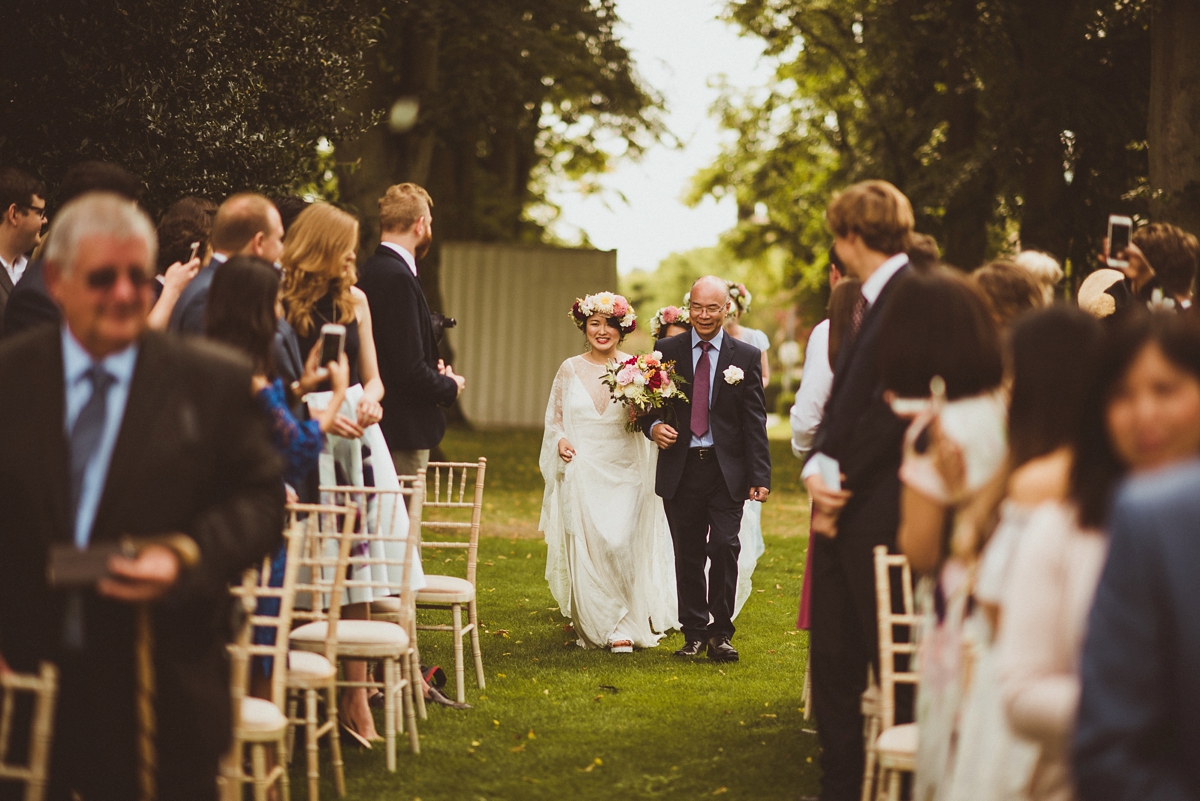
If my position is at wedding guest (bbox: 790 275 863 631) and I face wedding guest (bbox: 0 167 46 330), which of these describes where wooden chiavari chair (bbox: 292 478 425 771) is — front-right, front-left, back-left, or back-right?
front-left

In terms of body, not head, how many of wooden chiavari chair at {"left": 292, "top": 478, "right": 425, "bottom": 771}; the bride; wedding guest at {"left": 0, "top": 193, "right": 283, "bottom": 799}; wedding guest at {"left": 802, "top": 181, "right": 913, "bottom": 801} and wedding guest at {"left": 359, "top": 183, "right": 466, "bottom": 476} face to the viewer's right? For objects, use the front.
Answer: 1

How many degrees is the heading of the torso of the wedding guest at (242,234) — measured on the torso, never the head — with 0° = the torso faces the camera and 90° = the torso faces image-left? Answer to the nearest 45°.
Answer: approximately 225°

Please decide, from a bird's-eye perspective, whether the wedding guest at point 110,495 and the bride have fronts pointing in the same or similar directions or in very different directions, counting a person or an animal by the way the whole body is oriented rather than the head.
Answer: same or similar directions

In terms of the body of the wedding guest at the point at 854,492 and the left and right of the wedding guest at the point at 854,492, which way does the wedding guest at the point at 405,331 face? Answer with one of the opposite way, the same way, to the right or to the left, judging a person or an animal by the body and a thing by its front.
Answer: the opposite way

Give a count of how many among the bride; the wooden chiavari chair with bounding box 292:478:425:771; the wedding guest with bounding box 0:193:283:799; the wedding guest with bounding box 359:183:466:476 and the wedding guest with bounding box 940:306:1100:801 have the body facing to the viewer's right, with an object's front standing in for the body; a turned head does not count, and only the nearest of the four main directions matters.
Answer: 1

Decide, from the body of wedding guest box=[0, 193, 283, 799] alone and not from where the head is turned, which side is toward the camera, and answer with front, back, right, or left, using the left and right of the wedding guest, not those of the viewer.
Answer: front

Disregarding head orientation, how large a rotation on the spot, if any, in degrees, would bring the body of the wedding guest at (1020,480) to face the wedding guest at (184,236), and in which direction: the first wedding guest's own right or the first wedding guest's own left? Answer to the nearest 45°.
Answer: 0° — they already face them

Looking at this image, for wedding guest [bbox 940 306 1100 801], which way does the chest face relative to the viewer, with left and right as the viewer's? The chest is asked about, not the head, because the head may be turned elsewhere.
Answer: facing away from the viewer and to the left of the viewer

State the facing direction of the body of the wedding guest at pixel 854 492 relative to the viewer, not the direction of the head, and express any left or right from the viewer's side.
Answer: facing to the left of the viewer

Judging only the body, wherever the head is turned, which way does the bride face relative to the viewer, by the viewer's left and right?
facing the viewer

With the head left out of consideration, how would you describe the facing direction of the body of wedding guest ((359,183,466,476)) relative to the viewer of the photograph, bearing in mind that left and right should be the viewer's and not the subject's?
facing to the right of the viewer

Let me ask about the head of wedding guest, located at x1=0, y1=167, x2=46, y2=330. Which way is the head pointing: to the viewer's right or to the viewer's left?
to the viewer's right

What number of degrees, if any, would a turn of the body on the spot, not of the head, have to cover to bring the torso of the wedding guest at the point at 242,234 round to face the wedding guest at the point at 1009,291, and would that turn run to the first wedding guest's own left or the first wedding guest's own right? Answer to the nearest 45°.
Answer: approximately 45° to the first wedding guest's own right

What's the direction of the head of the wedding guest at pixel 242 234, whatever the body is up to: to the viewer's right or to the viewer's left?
to the viewer's right

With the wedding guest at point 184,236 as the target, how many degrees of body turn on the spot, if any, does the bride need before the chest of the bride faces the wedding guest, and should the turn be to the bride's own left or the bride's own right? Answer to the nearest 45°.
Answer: approximately 45° to the bride's own right
